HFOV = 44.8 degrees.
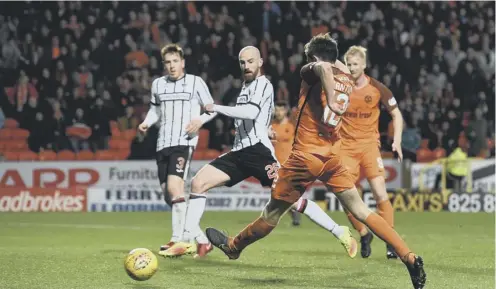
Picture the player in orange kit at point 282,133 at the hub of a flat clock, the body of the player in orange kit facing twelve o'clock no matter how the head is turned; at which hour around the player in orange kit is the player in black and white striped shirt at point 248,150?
The player in black and white striped shirt is roughly at 12 o'clock from the player in orange kit.

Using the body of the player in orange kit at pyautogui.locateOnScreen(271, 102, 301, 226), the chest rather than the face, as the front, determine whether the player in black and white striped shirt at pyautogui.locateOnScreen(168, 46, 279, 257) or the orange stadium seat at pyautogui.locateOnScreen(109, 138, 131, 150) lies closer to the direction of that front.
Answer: the player in black and white striped shirt

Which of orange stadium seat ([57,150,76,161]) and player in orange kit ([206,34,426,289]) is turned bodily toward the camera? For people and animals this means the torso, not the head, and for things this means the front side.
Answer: the orange stadium seat

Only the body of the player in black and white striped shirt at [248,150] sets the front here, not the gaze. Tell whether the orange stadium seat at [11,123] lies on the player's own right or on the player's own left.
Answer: on the player's own right

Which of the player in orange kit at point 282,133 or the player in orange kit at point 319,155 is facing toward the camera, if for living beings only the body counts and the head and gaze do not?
the player in orange kit at point 282,133

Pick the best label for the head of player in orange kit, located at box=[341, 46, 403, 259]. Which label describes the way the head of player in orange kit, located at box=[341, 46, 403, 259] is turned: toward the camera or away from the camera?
toward the camera

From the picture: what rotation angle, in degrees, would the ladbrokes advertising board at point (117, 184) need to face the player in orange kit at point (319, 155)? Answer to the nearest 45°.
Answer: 0° — it already faces them

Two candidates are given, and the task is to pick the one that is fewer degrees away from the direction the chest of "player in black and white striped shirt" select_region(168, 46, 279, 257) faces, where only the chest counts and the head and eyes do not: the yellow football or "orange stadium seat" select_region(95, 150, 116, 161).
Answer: the yellow football

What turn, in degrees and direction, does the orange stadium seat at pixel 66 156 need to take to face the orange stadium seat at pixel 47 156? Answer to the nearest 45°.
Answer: approximately 90° to its right

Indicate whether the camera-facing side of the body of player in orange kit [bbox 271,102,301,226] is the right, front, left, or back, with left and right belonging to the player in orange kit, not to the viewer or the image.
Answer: front

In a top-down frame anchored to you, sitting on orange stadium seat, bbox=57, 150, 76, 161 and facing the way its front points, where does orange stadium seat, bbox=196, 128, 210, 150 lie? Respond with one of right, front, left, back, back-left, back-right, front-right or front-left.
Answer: left

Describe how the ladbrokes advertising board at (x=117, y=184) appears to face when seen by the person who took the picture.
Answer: facing the viewer

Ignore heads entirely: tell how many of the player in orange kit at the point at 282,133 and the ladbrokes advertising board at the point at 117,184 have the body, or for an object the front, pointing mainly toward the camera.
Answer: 2

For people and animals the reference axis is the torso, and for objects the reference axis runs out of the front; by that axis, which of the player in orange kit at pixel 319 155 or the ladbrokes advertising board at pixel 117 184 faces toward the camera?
the ladbrokes advertising board

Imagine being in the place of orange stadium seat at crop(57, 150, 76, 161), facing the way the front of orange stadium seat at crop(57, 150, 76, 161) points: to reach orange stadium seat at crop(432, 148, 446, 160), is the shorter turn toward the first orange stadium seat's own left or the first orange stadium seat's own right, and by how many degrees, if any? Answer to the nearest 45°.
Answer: approximately 90° to the first orange stadium seat's own left

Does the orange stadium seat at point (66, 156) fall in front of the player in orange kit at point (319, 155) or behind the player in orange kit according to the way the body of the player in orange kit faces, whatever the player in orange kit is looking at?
in front

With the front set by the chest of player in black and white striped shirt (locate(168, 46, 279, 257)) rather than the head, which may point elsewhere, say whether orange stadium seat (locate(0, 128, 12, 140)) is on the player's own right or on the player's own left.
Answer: on the player's own right

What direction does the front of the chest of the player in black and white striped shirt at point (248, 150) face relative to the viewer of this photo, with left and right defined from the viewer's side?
facing the viewer and to the left of the viewer

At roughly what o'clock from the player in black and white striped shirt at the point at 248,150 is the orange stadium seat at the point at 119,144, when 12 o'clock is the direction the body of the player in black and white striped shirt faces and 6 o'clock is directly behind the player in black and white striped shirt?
The orange stadium seat is roughly at 4 o'clock from the player in black and white striped shirt.
